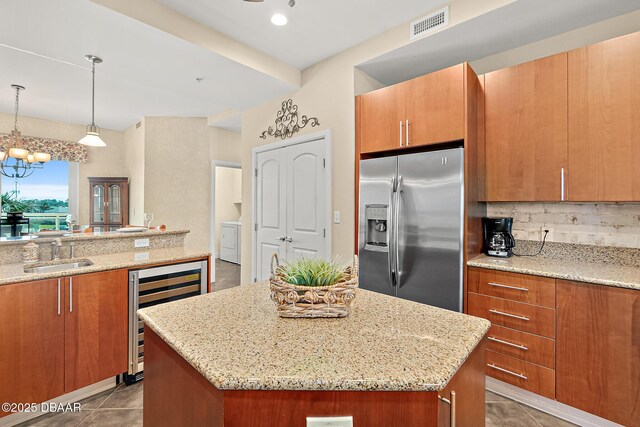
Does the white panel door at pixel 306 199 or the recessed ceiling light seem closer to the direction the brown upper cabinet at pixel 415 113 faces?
the recessed ceiling light

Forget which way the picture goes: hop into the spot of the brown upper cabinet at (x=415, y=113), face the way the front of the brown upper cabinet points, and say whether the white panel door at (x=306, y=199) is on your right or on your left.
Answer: on your right

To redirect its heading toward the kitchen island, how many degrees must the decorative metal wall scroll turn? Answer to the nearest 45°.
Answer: approximately 45° to its left

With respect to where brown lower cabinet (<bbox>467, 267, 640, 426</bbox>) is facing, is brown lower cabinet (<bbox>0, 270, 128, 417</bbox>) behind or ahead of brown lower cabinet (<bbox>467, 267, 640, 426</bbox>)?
ahead

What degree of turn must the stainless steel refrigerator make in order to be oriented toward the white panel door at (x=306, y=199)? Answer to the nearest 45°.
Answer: approximately 90° to its right

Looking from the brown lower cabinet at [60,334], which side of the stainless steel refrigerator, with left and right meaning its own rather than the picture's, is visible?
front

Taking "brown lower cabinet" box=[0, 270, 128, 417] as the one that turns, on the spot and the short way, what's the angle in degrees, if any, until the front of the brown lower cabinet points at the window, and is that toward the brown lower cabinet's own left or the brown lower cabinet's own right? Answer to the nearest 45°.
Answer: approximately 135° to the brown lower cabinet's own left

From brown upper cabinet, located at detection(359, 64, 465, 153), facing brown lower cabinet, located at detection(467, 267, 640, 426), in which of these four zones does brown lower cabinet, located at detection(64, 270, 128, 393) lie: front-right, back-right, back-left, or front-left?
back-right
